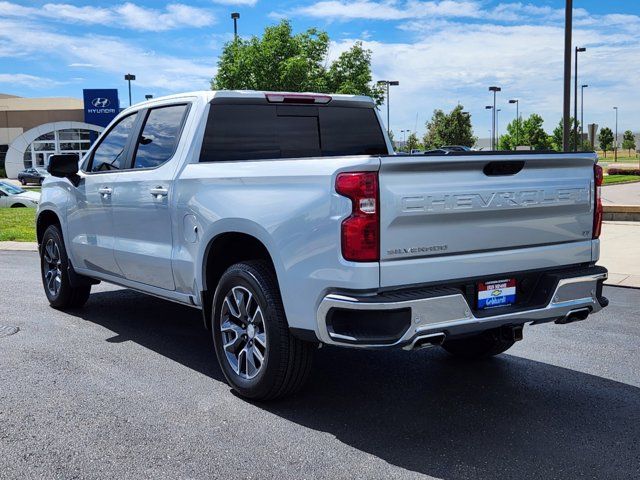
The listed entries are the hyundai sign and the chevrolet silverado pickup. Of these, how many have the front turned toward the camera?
1

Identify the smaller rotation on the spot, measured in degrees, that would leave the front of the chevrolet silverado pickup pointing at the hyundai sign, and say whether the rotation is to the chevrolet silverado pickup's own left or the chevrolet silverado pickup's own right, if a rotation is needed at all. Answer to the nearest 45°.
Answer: approximately 45° to the chevrolet silverado pickup's own right

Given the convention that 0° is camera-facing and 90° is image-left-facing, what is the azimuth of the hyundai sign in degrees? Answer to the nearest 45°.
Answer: approximately 0°

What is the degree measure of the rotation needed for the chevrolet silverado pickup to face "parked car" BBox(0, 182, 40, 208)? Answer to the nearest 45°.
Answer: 0° — it already faces it

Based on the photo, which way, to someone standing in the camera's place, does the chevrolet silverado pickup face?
facing away from the viewer and to the left of the viewer

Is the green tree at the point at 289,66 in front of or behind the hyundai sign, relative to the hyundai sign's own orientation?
in front
